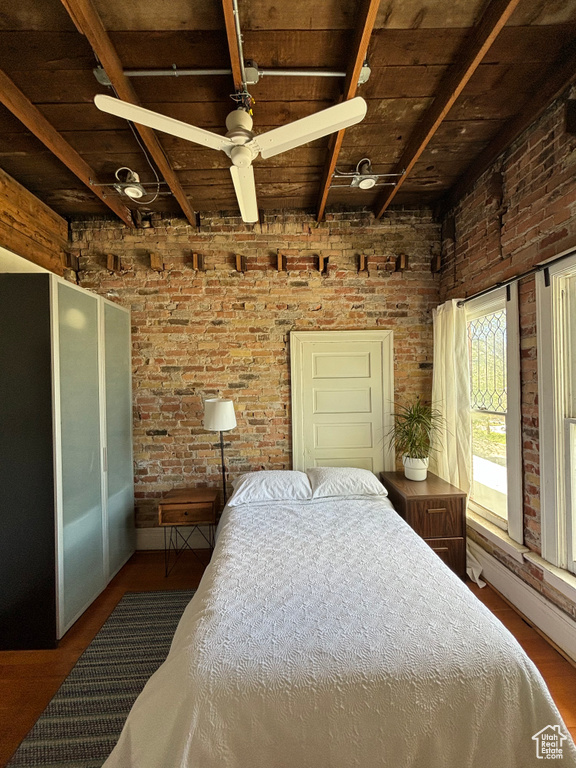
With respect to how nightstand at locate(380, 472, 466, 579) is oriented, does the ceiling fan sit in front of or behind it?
in front

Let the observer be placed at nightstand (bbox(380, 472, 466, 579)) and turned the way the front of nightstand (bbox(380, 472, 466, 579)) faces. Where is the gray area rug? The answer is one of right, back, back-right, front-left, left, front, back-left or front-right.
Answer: front-right

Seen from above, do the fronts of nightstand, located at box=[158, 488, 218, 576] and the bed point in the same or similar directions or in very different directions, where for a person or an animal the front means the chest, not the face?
same or similar directions

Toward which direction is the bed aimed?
toward the camera

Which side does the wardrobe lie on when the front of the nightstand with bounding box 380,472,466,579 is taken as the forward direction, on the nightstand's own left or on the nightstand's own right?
on the nightstand's own right

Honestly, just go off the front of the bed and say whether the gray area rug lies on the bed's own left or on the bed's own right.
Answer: on the bed's own right

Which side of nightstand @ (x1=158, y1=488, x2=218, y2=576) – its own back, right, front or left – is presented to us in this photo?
front

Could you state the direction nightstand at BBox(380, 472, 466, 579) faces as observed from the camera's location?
facing the viewer

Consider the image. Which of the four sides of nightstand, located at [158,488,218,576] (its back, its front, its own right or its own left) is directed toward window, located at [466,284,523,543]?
left
